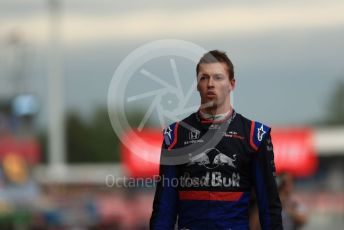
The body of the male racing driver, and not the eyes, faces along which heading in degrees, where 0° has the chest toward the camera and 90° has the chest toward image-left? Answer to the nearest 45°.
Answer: approximately 0°
